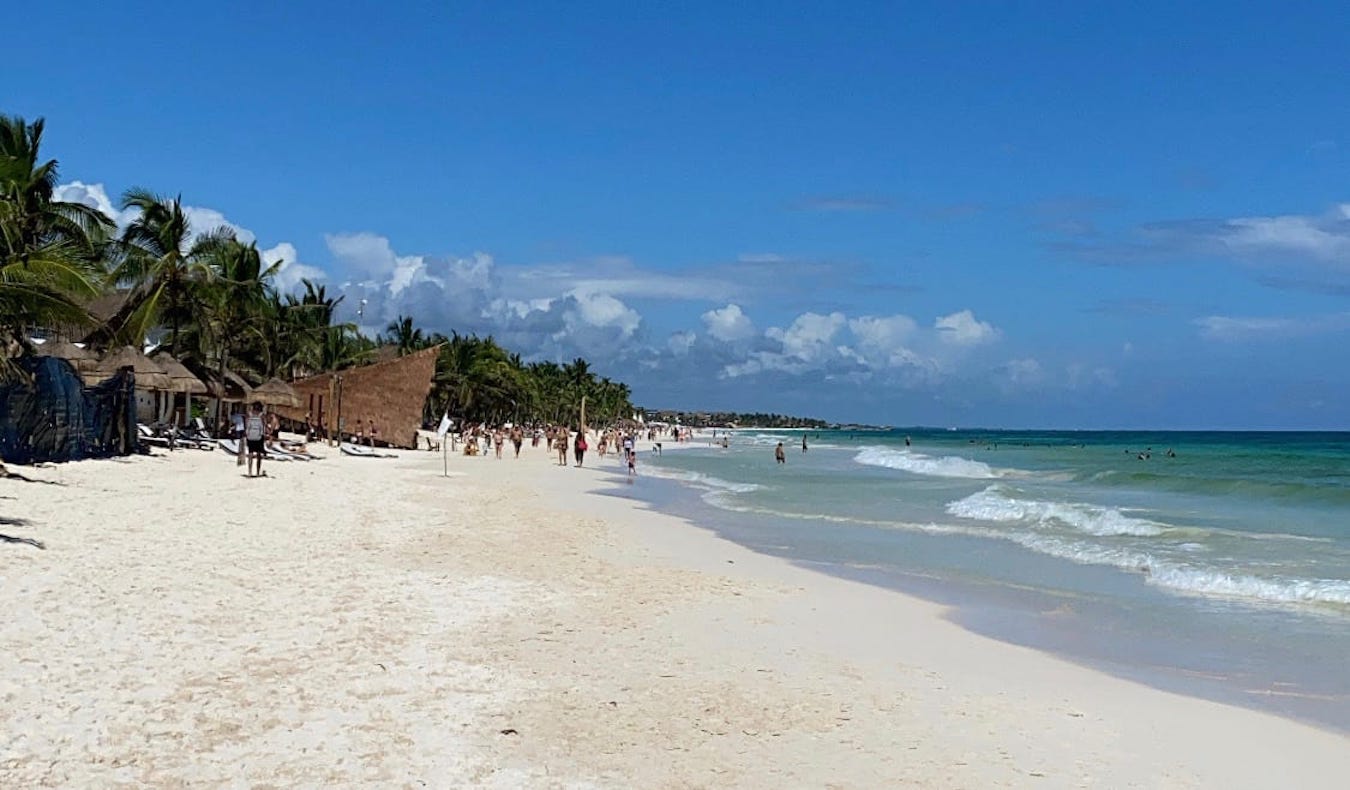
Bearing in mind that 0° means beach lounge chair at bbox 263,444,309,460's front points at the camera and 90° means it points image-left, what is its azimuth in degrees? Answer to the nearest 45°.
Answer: approximately 270°

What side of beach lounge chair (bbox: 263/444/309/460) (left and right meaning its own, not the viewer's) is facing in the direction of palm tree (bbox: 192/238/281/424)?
left

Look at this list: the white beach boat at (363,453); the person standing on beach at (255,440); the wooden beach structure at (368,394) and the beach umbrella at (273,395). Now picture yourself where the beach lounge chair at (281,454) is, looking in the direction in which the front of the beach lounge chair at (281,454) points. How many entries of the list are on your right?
1

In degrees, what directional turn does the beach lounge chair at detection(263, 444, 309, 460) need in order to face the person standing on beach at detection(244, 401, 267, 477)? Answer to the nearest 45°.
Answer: approximately 90° to its right

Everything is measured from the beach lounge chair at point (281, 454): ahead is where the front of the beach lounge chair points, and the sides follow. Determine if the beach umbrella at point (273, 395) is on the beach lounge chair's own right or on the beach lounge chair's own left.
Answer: on the beach lounge chair's own left

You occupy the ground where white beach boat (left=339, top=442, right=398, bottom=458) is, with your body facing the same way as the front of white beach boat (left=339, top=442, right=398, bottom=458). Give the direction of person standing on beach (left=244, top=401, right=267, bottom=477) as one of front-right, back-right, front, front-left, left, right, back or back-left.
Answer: left

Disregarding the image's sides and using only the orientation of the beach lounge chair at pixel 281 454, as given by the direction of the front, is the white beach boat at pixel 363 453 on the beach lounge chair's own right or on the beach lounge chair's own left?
on the beach lounge chair's own left

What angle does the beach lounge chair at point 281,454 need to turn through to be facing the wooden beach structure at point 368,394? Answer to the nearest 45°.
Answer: approximately 90° to its left
